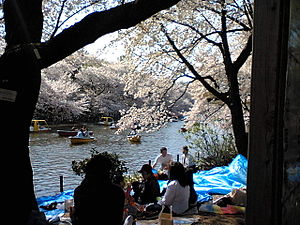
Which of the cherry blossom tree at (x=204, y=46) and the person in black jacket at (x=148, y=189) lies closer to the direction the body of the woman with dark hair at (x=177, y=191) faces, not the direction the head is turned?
the person in black jacket

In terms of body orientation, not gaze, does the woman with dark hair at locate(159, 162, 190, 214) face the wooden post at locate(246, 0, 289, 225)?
no

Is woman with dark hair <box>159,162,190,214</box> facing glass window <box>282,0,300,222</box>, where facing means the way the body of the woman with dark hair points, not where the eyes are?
no
